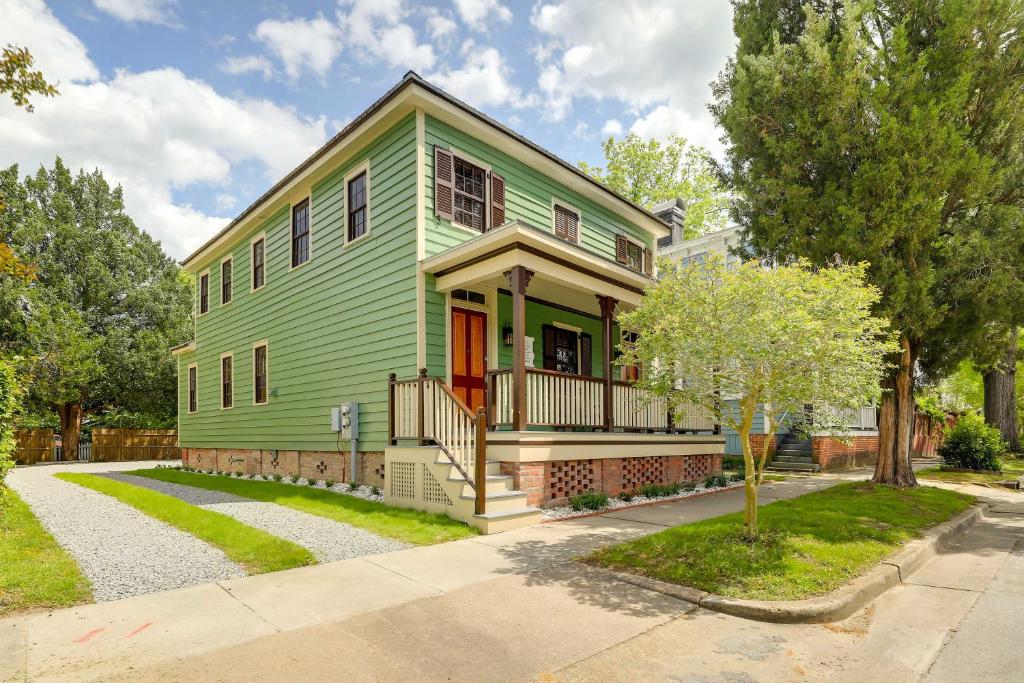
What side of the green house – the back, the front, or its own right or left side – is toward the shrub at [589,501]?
front

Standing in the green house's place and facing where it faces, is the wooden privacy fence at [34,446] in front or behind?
behind

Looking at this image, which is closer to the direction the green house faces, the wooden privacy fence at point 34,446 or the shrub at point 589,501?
the shrub

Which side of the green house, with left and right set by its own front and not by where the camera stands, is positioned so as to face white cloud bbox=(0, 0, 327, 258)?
back

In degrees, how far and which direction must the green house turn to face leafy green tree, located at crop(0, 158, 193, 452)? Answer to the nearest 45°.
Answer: approximately 180°

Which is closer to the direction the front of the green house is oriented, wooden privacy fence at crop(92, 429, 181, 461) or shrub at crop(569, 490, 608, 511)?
the shrub

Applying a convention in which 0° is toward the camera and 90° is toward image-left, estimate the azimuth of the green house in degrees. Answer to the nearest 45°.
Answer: approximately 315°
